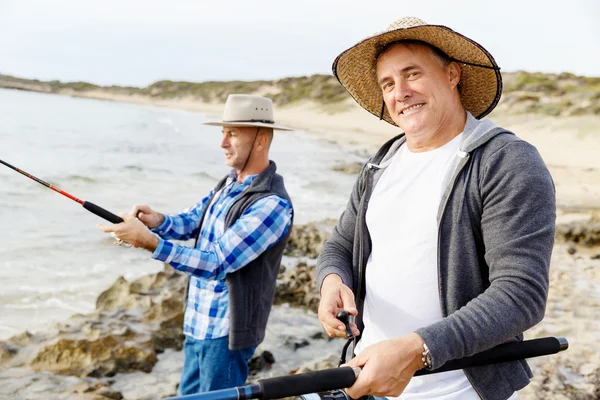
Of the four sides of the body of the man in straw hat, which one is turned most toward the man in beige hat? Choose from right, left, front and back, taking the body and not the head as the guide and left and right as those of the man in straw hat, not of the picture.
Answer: right

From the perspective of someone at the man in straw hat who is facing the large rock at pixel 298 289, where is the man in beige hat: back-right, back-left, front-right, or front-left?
front-left

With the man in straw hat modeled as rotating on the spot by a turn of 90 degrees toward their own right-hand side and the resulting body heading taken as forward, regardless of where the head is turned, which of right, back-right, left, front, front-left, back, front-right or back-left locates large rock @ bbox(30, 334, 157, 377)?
front

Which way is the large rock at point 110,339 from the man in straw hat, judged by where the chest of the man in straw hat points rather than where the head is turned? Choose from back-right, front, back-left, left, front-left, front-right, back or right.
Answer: right

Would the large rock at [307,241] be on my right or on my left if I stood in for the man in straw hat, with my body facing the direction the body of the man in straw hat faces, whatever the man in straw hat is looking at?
on my right

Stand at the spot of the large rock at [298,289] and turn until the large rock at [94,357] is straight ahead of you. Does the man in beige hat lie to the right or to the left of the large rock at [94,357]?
left

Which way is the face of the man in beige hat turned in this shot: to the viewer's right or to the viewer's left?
to the viewer's left

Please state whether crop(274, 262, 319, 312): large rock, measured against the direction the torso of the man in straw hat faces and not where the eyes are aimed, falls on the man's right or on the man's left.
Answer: on the man's right

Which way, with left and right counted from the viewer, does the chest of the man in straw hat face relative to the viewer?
facing the viewer and to the left of the viewer
